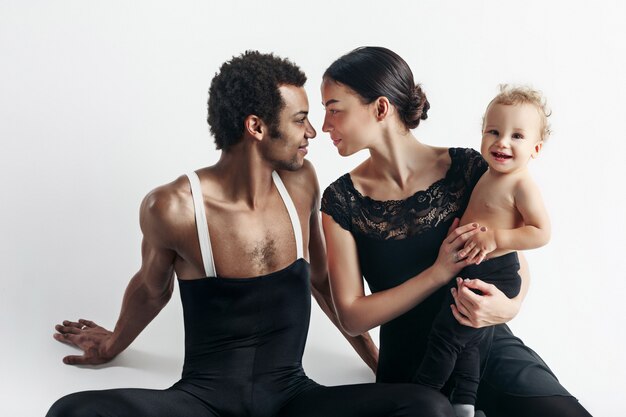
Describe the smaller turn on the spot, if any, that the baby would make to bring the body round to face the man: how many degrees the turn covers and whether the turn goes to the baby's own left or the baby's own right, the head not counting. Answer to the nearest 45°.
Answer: approximately 45° to the baby's own right

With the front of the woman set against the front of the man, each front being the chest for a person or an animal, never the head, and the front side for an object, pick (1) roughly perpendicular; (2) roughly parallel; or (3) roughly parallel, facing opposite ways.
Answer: roughly parallel

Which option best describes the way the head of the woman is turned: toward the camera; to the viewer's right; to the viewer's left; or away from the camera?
to the viewer's left

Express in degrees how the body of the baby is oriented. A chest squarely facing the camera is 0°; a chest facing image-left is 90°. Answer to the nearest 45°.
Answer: approximately 45°

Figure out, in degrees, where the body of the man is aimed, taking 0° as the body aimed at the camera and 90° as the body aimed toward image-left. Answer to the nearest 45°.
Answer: approximately 0°

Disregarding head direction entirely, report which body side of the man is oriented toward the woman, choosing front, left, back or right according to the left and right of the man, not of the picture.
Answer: left

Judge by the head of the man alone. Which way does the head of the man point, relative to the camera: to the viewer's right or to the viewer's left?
to the viewer's right

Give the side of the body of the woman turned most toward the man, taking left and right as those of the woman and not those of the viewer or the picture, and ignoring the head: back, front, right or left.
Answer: right

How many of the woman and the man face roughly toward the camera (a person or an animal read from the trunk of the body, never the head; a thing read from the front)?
2

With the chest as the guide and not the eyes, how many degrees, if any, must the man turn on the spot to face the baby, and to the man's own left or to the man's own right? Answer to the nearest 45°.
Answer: approximately 90° to the man's own left

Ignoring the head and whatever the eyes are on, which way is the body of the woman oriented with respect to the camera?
toward the camera
